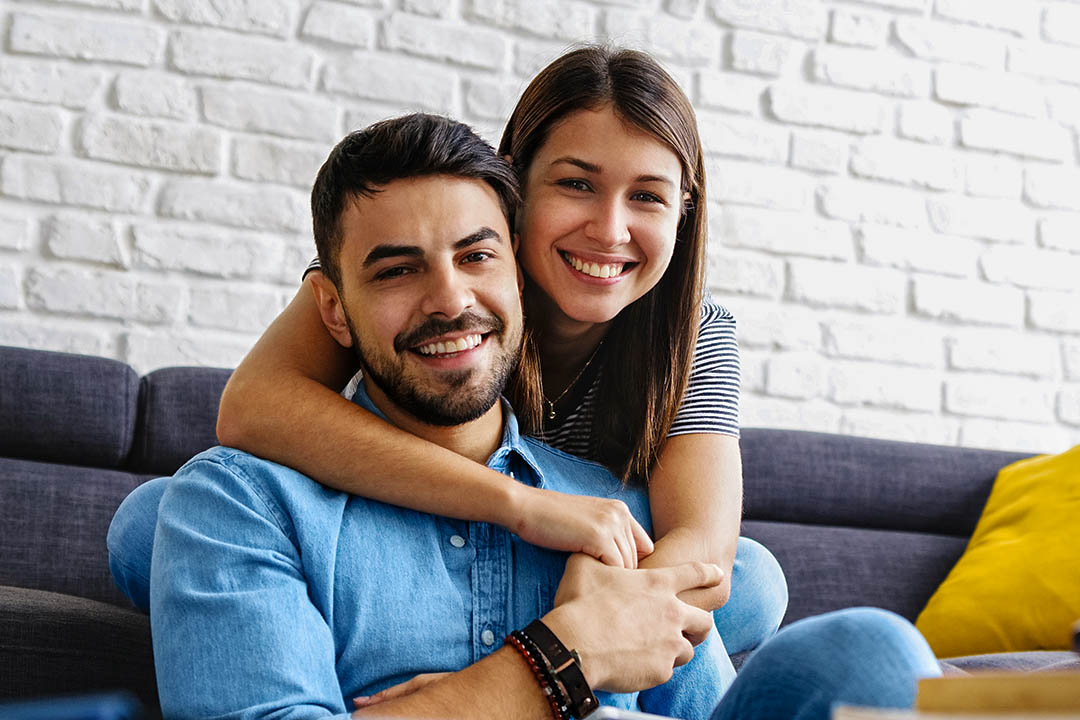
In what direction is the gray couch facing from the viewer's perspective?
toward the camera

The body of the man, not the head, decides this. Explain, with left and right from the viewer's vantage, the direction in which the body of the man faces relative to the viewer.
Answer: facing the viewer and to the right of the viewer

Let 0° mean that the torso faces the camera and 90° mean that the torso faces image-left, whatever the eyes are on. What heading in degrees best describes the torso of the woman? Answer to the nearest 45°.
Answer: approximately 0°

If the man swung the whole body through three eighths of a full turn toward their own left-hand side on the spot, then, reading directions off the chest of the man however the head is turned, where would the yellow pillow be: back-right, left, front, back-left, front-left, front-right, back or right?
front-right

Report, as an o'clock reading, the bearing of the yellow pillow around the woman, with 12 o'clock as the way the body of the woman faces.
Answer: The yellow pillow is roughly at 8 o'clock from the woman.

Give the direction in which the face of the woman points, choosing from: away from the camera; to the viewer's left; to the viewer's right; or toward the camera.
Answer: toward the camera
